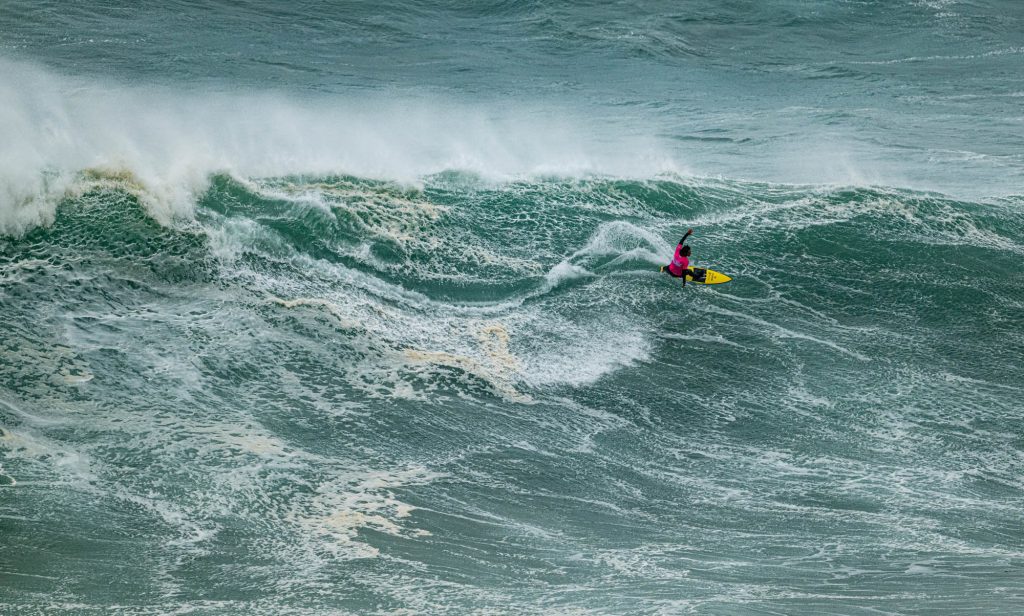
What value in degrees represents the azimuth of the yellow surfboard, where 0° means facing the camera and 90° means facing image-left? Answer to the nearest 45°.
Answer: approximately 270°
